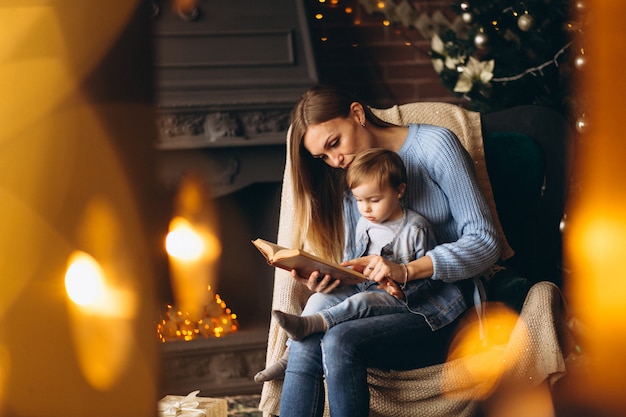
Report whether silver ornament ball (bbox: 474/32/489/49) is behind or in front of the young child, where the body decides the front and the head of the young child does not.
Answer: behind

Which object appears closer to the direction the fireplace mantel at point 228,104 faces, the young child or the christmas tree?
the young child

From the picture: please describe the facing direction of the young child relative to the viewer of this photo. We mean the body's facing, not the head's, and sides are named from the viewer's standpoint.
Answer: facing the viewer and to the left of the viewer

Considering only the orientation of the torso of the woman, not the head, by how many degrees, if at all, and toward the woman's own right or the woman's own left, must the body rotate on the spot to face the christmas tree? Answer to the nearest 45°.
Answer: approximately 180°

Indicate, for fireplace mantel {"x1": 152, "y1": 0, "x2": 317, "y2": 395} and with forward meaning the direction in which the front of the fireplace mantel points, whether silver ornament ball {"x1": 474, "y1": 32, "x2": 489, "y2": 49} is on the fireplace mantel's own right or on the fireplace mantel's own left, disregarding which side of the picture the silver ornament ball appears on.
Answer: on the fireplace mantel's own left

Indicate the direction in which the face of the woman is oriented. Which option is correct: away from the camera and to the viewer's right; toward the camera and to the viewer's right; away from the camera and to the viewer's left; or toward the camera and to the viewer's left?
toward the camera and to the viewer's left

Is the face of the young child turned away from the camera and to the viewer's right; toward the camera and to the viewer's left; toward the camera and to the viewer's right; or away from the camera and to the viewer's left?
toward the camera and to the viewer's left

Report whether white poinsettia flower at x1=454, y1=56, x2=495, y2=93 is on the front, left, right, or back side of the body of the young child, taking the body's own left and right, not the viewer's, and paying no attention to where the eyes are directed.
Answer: back

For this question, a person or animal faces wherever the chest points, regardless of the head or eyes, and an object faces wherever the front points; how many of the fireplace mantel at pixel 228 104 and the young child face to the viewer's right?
0

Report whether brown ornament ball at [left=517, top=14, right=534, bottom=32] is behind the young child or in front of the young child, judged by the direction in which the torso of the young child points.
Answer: behind

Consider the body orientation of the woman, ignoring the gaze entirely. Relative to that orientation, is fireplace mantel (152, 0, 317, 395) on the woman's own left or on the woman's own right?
on the woman's own right
